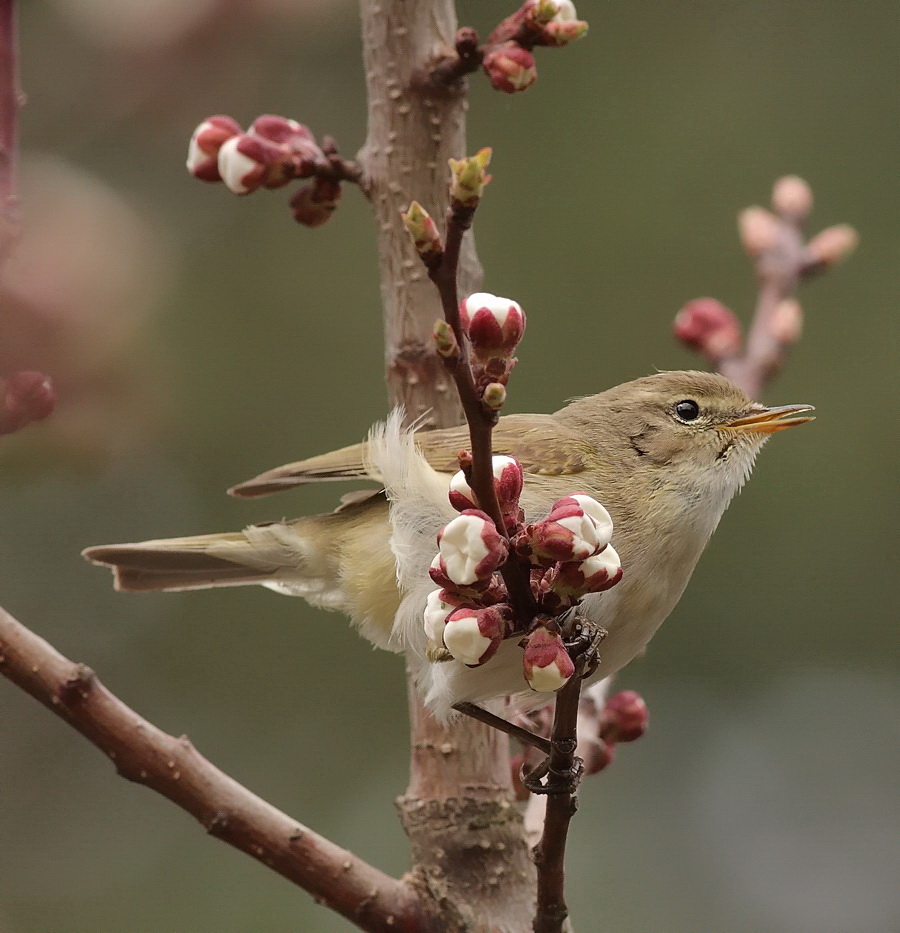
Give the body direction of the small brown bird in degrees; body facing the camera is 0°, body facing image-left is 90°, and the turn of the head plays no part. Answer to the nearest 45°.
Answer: approximately 270°

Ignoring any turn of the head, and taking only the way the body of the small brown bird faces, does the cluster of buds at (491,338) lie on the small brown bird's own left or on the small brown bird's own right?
on the small brown bird's own right
